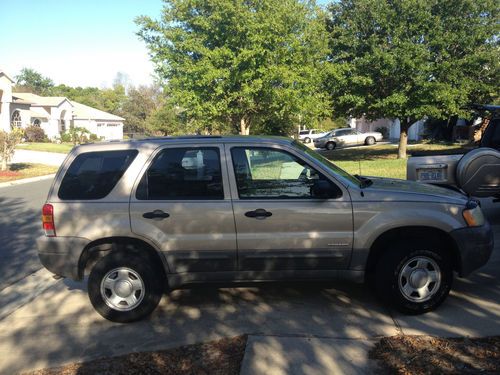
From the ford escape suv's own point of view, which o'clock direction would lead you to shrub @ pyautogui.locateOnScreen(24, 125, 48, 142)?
The shrub is roughly at 8 o'clock from the ford escape suv.

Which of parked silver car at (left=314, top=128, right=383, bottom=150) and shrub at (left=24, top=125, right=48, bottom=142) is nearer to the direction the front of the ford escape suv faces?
the parked silver car

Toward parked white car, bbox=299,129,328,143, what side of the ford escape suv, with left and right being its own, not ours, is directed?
left

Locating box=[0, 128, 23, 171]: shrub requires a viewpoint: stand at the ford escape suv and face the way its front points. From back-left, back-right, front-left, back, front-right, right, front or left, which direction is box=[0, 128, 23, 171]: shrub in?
back-left

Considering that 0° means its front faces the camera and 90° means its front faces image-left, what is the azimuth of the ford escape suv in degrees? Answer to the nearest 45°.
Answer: approximately 270°

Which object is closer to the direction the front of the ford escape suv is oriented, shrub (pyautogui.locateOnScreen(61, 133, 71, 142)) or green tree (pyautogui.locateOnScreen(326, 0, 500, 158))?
the green tree

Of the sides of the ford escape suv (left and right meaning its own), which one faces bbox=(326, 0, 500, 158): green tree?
left

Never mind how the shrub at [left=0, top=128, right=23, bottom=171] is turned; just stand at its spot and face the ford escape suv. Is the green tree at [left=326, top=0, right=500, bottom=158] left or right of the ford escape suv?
left

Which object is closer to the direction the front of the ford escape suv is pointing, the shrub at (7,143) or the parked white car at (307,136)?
the parked white car

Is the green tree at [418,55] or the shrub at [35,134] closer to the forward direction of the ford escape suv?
the green tree

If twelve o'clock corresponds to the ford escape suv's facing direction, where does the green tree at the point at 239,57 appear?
The green tree is roughly at 9 o'clock from the ford escape suv.
